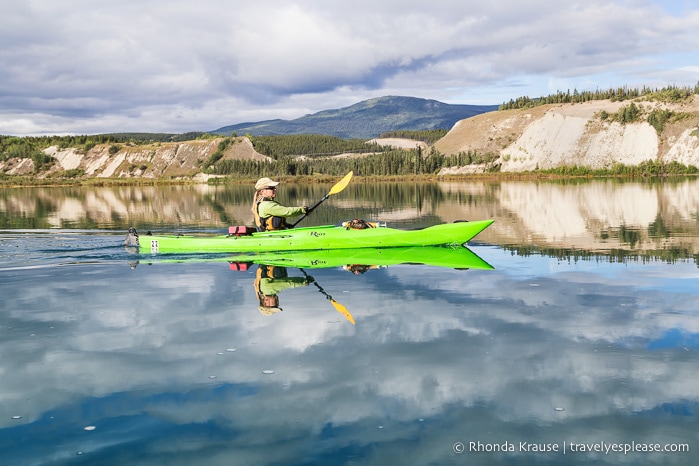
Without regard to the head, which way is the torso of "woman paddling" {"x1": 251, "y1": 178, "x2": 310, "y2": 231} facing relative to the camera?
to the viewer's right

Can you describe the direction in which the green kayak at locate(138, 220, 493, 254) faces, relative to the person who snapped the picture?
facing to the right of the viewer
